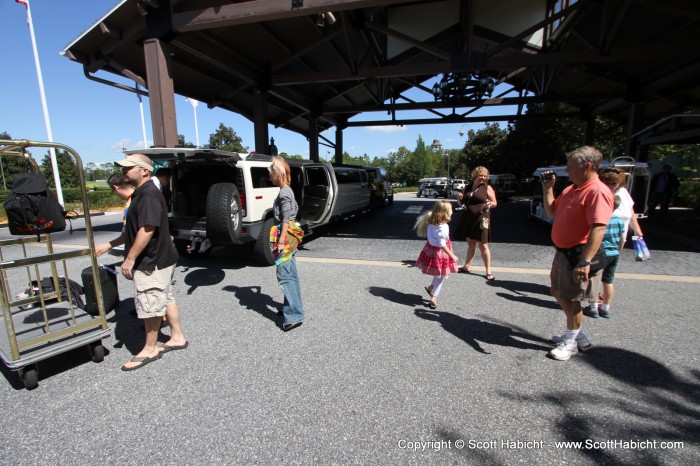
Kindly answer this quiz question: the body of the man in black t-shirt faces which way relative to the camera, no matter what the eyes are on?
to the viewer's left

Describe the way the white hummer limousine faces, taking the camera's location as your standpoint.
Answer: facing away from the viewer and to the right of the viewer

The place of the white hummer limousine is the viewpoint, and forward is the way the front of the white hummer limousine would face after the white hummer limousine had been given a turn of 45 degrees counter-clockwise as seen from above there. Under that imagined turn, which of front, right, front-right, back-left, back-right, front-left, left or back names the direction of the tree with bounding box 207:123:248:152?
front

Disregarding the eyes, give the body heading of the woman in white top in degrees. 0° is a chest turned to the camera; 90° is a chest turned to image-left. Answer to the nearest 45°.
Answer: approximately 90°

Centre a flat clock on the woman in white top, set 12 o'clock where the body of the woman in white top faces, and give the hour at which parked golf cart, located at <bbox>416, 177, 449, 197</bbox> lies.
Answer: The parked golf cart is roughly at 2 o'clock from the woman in white top.

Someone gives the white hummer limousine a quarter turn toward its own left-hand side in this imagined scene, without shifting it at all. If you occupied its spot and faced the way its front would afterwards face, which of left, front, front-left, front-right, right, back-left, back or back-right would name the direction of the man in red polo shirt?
back

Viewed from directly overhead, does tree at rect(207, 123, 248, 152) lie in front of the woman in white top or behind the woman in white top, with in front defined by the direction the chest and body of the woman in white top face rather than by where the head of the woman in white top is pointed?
in front

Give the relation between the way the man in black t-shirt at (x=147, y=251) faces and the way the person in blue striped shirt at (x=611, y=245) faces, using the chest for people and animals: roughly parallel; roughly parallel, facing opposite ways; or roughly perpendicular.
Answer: roughly perpendicular

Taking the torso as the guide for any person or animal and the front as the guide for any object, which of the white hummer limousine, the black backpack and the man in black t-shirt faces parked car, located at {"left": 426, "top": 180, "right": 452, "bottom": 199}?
the white hummer limousine

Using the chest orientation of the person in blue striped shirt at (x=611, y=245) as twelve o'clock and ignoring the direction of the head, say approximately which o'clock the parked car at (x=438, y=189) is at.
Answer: The parked car is roughly at 2 o'clock from the person in blue striped shirt.

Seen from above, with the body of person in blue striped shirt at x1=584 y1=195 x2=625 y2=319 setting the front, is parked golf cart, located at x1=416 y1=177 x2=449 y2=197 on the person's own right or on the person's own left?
on the person's own right

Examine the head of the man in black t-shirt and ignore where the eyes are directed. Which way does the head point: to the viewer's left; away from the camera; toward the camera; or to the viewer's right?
to the viewer's left

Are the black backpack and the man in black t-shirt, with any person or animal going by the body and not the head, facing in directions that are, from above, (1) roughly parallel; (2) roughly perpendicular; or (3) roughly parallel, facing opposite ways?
roughly perpendicular
